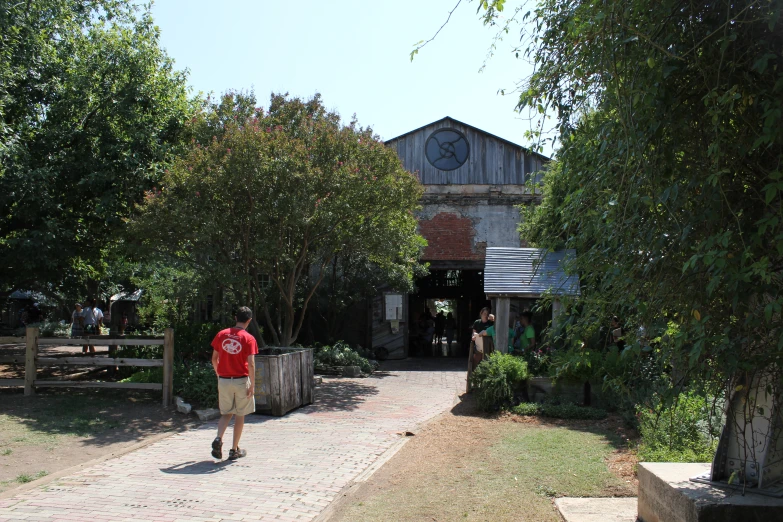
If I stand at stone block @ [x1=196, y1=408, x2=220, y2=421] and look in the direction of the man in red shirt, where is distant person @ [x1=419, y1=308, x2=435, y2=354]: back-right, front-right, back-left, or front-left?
back-left

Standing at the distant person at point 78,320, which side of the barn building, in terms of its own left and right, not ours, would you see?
right

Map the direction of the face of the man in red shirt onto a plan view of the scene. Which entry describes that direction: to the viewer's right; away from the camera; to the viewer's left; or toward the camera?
away from the camera

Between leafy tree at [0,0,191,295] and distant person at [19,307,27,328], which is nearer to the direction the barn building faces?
the leafy tree

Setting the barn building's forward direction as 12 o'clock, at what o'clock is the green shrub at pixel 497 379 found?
The green shrub is roughly at 12 o'clock from the barn building.

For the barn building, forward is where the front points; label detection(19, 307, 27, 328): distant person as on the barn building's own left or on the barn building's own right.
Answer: on the barn building's own right

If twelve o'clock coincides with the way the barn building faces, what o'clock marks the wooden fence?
The wooden fence is roughly at 1 o'clock from the barn building.

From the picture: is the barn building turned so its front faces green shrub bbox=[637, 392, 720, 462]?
yes

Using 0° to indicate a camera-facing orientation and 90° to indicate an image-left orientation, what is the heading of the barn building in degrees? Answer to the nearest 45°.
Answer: approximately 0°

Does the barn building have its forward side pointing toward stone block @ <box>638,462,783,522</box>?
yes
